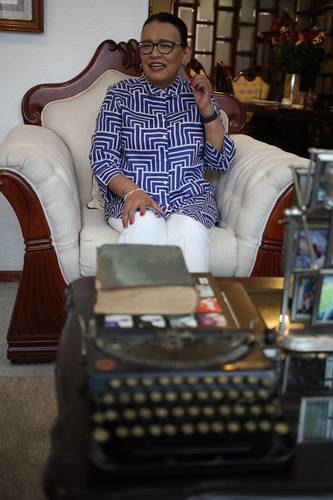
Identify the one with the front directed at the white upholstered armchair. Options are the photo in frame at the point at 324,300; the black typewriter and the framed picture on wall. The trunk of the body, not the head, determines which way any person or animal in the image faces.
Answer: the framed picture on wall

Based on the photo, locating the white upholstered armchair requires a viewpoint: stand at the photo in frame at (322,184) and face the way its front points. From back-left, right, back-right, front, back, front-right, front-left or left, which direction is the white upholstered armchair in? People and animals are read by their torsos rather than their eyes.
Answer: back-right

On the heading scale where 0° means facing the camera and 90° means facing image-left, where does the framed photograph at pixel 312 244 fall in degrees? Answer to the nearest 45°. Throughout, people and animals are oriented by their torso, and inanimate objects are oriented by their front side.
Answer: approximately 0°

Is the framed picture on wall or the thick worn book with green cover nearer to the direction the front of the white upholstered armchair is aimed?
the thick worn book with green cover
